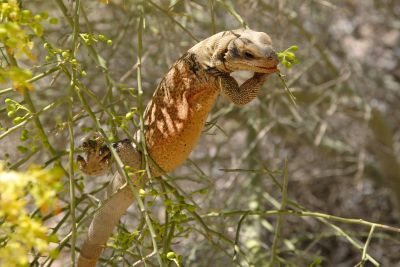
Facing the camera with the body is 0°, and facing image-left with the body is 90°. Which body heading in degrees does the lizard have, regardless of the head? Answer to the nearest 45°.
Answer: approximately 270°
